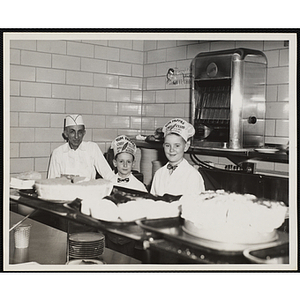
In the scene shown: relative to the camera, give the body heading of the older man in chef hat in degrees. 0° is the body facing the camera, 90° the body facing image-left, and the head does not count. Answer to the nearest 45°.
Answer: approximately 0°

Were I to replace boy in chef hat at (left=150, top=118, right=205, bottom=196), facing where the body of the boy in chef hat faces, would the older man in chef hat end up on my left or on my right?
on my right

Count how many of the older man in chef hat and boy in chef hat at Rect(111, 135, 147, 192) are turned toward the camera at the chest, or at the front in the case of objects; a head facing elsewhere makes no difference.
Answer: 2

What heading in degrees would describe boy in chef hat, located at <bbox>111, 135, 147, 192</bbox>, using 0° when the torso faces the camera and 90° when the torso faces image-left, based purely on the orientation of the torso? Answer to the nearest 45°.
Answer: approximately 0°
